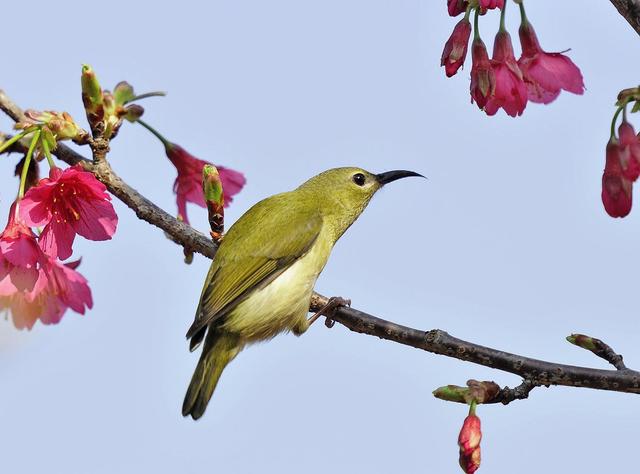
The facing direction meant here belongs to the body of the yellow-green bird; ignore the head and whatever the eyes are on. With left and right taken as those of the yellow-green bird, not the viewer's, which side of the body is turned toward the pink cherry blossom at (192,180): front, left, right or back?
back

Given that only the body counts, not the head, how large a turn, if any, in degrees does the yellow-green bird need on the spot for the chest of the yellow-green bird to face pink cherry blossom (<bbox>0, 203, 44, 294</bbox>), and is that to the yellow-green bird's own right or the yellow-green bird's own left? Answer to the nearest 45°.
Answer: approximately 135° to the yellow-green bird's own right

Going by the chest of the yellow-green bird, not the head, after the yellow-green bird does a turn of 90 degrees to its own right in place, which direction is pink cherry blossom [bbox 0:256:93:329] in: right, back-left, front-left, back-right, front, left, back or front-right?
front-right

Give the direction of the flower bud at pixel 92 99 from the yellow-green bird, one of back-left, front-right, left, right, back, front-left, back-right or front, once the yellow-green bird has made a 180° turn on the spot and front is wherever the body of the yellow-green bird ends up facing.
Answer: front-left

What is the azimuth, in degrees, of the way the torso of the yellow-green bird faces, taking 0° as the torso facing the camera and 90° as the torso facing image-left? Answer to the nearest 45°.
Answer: approximately 270°

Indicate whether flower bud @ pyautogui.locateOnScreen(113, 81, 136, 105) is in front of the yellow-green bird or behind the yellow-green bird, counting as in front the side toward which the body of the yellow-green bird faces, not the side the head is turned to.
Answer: behind

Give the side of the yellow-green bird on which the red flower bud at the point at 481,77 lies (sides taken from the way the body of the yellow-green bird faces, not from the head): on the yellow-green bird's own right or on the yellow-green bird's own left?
on the yellow-green bird's own right

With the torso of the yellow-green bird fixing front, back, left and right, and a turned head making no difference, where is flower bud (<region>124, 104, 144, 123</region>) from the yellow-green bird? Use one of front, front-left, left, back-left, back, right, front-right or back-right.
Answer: back-right
